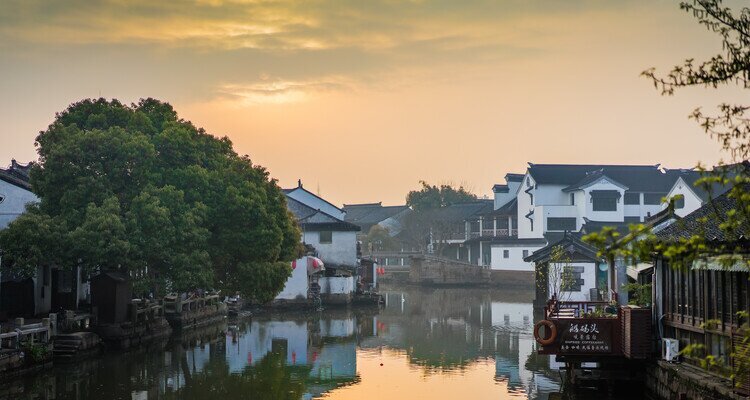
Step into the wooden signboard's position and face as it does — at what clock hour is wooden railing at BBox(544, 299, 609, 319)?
The wooden railing is roughly at 6 o'clock from the wooden signboard.

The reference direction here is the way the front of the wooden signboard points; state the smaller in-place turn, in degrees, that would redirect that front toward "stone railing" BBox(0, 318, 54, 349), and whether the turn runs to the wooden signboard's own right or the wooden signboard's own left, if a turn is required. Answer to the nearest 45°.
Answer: approximately 90° to the wooden signboard's own right

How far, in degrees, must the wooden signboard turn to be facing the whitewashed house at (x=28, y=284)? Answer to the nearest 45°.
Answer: approximately 135° to its right

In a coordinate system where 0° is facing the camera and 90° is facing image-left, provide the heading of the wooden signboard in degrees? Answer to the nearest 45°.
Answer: approximately 0°

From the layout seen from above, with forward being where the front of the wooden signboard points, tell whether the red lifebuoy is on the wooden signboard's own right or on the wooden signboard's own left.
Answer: on the wooden signboard's own right

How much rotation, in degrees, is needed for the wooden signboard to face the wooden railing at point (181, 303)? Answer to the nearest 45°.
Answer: approximately 135° to its right

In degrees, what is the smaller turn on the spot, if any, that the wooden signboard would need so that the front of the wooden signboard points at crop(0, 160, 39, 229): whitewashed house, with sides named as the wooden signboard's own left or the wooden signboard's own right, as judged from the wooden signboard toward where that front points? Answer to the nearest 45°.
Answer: approximately 135° to the wooden signboard's own right
